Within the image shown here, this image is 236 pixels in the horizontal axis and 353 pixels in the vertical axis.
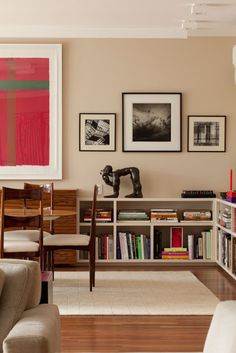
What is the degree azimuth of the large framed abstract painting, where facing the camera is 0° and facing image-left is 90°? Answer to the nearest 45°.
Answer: approximately 0°

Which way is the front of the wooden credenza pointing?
toward the camera

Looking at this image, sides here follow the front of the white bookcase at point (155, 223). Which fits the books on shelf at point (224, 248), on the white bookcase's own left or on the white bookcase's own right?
on the white bookcase's own left

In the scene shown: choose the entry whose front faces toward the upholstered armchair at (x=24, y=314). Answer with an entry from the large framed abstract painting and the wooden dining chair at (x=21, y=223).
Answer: the large framed abstract painting

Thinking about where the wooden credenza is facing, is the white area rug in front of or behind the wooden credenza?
in front

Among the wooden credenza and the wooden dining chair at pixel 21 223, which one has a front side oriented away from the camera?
the wooden dining chair

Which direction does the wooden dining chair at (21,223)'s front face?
away from the camera

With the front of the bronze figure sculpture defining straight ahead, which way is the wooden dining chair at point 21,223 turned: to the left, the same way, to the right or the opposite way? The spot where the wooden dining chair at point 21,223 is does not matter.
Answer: to the right

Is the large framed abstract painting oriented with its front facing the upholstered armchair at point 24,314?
yes

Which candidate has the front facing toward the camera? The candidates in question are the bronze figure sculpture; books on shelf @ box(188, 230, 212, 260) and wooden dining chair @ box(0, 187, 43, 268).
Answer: the books on shelf

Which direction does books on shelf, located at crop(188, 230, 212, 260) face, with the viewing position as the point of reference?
facing the viewer

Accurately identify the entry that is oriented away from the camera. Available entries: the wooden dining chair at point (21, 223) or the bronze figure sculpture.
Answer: the wooden dining chair
